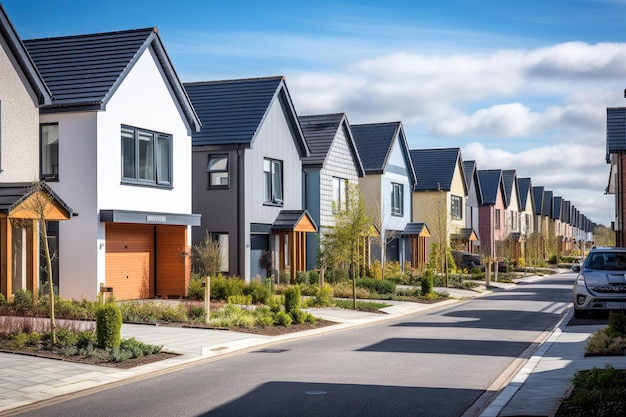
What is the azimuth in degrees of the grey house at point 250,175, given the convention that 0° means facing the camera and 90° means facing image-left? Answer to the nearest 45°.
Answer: approximately 315°

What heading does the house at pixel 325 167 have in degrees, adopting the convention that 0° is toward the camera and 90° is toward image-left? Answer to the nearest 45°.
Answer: approximately 315°

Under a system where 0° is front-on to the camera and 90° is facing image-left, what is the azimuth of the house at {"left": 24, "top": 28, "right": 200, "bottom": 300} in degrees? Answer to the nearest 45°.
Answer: approximately 315°

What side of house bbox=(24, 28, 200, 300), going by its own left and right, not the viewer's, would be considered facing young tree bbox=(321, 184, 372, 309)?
left

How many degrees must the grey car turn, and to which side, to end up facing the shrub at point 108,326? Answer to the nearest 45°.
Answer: approximately 45° to its right

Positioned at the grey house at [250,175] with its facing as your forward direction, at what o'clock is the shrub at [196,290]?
The shrub is roughly at 2 o'clock from the grey house.

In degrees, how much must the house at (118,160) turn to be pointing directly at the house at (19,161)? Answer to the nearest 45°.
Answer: approximately 90° to its right

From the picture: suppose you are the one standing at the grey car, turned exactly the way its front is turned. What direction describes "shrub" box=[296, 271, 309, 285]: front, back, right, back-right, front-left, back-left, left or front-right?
back-right

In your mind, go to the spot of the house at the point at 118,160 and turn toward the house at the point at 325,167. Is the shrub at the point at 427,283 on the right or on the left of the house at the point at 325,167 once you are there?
right

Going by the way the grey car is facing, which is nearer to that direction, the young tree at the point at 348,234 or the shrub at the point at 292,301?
the shrub

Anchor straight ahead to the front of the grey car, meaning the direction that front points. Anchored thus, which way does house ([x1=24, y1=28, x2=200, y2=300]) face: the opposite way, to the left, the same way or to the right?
to the left
